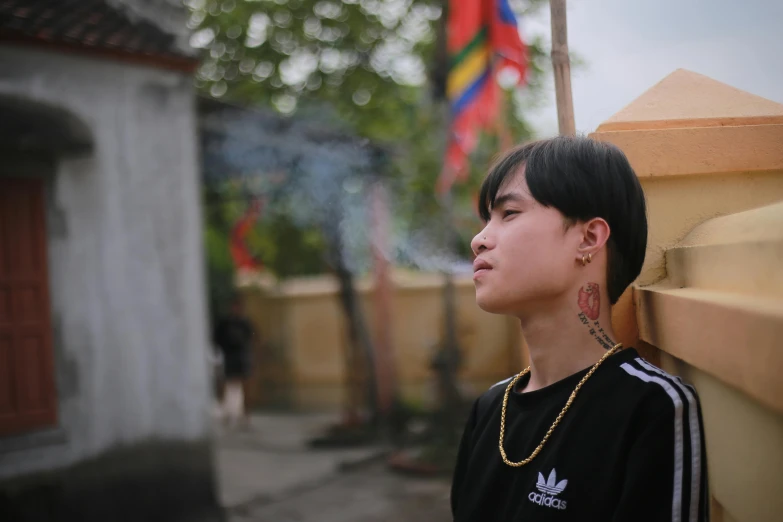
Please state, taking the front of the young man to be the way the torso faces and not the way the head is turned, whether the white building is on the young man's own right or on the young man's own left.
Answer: on the young man's own right

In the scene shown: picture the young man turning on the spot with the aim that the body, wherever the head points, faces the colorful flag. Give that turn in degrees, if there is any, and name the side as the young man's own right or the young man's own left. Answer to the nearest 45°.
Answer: approximately 135° to the young man's own right

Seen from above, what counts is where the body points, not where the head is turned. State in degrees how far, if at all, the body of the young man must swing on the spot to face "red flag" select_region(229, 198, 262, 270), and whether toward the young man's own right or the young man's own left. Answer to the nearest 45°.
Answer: approximately 90° to the young man's own right

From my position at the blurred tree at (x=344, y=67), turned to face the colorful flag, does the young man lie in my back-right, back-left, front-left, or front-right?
front-right

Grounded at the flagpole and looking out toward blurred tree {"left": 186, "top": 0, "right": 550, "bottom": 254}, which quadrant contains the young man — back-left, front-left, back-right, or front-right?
back-left

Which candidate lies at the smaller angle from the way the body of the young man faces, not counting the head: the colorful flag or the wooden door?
the wooden door

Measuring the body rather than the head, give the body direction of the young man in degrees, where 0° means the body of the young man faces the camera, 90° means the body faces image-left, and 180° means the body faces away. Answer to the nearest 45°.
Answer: approximately 45°

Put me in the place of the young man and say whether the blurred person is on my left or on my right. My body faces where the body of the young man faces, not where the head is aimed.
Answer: on my right

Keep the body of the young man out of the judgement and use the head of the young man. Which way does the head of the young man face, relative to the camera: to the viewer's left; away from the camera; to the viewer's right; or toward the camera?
to the viewer's left

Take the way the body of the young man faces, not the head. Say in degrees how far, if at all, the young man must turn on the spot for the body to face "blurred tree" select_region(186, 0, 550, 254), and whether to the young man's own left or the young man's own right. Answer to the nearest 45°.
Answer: approximately 135° to the young man's own right
